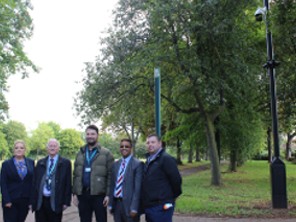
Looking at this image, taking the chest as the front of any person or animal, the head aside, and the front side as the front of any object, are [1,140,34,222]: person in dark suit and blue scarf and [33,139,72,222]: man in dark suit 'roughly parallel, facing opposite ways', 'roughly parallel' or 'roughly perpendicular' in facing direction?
roughly parallel

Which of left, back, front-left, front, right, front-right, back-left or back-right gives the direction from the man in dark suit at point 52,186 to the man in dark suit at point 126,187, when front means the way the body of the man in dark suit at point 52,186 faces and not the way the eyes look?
front-left

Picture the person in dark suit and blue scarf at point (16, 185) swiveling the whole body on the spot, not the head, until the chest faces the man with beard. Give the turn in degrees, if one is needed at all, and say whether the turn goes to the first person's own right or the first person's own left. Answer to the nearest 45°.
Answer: approximately 45° to the first person's own left

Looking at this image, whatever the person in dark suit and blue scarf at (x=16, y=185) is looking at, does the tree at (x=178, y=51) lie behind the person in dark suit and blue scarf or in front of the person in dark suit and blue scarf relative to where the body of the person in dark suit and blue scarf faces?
behind

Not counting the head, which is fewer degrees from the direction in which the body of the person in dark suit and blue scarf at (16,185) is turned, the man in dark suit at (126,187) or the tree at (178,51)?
the man in dark suit

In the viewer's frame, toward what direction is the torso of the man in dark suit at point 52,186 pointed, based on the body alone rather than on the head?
toward the camera

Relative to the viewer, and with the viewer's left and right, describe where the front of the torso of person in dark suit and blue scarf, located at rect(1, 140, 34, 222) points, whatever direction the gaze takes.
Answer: facing the viewer
